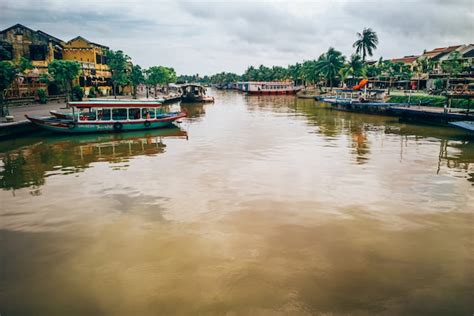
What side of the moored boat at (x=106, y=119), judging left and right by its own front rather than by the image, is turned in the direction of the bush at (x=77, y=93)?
right

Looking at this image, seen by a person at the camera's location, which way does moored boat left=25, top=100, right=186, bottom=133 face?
facing to the left of the viewer

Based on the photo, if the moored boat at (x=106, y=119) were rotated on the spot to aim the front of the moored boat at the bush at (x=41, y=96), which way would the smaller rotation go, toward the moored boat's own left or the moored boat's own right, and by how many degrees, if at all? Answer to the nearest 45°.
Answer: approximately 90° to the moored boat's own right

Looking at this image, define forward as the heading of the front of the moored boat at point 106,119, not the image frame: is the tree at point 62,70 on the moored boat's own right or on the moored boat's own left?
on the moored boat's own right
